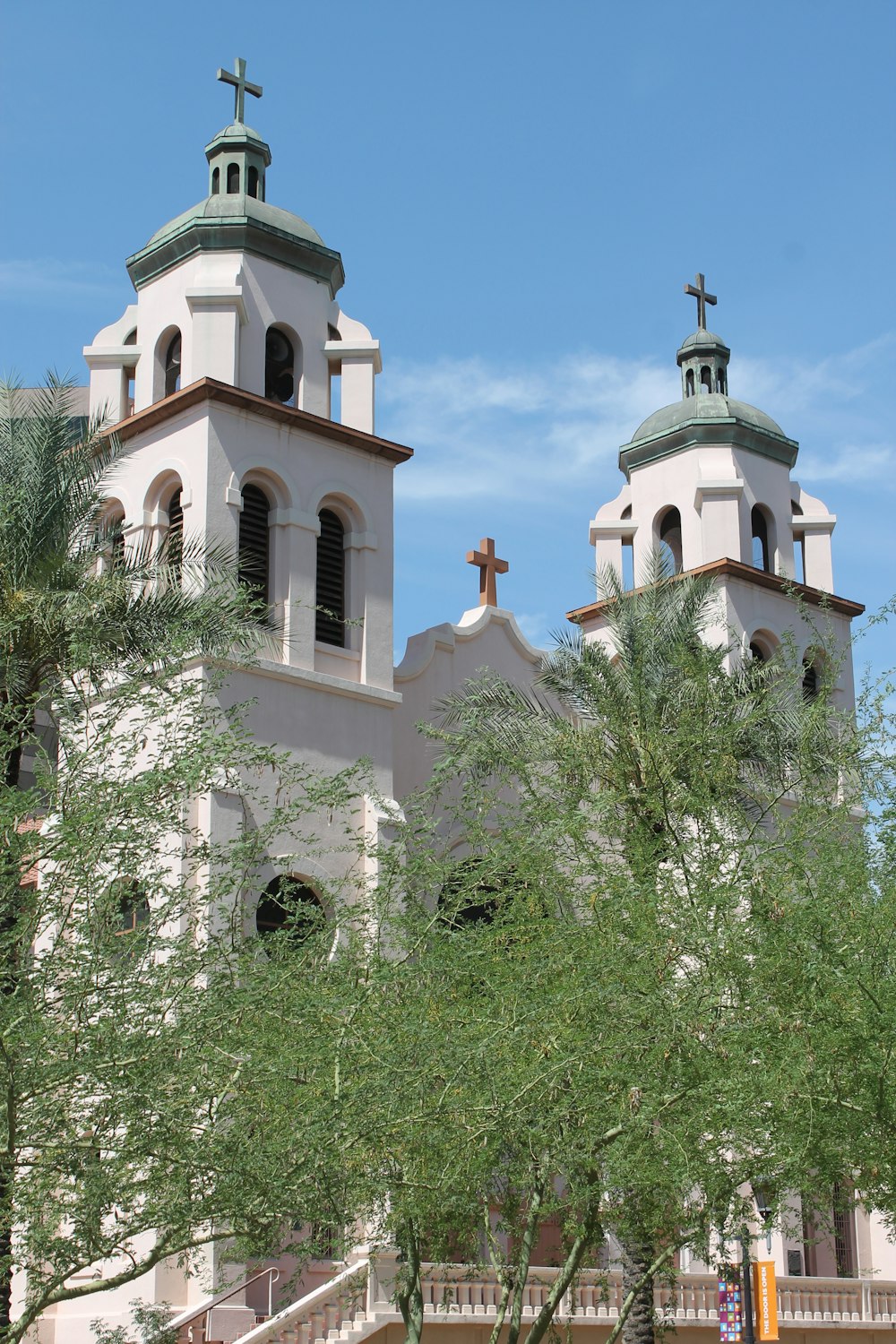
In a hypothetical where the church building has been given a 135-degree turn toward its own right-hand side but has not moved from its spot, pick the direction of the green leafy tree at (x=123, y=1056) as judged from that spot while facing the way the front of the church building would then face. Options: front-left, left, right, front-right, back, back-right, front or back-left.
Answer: left

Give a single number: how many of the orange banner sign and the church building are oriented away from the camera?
0

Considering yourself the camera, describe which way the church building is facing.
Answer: facing the viewer and to the right of the viewer

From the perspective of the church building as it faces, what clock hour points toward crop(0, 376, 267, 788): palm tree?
The palm tree is roughly at 2 o'clock from the church building.

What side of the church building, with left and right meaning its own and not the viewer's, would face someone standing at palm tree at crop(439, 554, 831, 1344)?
front

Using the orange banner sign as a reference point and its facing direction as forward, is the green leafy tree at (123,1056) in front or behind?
in front
